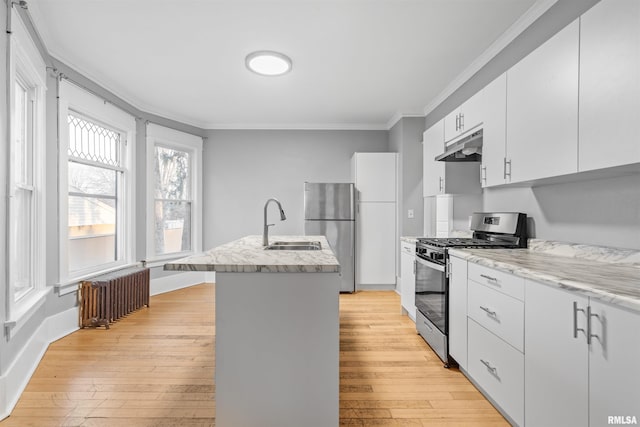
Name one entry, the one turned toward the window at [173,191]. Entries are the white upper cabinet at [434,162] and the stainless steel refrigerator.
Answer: the white upper cabinet

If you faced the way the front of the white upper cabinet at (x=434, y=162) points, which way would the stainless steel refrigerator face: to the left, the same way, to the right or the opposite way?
to the left

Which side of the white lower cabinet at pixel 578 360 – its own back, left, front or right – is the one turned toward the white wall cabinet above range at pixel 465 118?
right

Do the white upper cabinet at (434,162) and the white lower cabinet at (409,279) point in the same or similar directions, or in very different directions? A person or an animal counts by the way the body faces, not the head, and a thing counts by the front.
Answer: same or similar directions

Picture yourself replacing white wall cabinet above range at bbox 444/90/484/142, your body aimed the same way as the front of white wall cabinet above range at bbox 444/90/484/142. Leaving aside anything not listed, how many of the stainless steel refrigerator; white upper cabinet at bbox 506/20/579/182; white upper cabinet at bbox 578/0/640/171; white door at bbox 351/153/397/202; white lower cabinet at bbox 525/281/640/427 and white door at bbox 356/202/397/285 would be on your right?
3

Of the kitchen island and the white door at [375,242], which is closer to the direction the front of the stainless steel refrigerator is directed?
the kitchen island

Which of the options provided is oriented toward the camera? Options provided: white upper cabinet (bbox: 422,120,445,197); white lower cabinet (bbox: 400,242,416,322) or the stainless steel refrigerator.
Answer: the stainless steel refrigerator

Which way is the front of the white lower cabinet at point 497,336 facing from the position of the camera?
facing the viewer and to the left of the viewer

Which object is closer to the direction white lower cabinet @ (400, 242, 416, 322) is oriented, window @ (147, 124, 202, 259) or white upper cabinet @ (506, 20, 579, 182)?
the window

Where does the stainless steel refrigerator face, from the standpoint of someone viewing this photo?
facing the viewer

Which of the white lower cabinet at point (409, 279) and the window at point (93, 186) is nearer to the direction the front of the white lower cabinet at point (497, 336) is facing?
the window

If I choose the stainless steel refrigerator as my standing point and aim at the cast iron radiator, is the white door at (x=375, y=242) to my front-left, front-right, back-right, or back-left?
back-left

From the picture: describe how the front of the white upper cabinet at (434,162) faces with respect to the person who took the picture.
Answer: facing to the left of the viewer

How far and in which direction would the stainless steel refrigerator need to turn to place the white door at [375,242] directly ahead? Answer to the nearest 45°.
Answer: approximately 90° to its left

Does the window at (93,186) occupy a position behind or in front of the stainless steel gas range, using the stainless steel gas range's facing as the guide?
in front

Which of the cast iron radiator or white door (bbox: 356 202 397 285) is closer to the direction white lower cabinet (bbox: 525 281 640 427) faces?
the cast iron radiator

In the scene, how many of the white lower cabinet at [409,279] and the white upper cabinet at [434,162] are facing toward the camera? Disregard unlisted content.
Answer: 0
